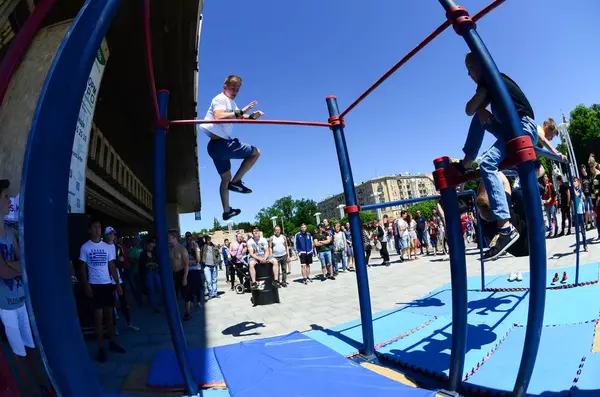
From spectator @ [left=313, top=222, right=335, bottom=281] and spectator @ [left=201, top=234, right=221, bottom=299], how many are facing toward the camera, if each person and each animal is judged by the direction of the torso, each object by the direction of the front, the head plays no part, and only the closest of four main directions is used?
2

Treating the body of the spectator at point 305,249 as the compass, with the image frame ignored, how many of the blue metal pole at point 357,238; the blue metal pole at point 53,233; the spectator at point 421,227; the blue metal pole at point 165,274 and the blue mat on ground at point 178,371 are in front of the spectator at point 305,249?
4

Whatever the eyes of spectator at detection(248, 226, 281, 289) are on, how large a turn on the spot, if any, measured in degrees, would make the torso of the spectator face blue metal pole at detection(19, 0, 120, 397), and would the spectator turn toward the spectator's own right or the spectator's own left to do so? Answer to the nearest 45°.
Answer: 0° — they already face it

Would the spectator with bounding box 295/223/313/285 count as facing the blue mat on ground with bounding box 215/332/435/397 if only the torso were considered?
yes

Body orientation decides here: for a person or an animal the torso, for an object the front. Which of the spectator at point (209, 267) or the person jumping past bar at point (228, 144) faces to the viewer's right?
the person jumping past bar

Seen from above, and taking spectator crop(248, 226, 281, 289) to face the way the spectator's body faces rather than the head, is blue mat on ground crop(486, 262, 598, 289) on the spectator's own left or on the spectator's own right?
on the spectator's own left

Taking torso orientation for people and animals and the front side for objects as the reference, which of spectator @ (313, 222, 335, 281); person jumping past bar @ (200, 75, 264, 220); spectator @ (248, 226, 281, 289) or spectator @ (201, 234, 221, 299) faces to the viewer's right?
the person jumping past bar

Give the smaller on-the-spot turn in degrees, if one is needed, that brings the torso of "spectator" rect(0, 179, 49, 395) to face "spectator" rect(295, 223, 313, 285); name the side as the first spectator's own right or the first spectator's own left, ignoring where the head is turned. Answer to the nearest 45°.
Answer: approximately 90° to the first spectator's own left

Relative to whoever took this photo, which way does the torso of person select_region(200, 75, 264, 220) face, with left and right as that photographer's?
facing to the right of the viewer

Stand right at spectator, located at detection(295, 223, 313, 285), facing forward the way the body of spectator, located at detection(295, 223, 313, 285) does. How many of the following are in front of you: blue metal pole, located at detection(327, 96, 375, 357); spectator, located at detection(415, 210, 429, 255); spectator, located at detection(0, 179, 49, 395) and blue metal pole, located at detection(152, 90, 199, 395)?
3
